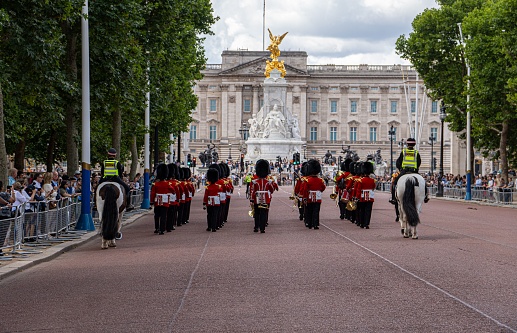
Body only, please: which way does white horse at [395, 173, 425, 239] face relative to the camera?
away from the camera

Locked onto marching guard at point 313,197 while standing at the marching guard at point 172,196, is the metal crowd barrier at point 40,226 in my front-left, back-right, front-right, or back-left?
back-right
